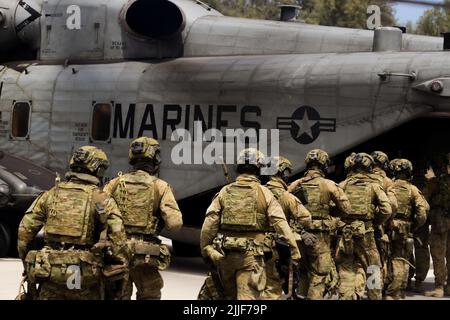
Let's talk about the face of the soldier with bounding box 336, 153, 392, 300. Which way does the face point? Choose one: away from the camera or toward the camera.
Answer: away from the camera

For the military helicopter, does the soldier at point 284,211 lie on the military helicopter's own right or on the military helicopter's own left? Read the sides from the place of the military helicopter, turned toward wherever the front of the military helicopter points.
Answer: on the military helicopter's own left

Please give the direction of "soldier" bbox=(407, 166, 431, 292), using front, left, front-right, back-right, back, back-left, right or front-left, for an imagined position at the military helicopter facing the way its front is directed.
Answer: back

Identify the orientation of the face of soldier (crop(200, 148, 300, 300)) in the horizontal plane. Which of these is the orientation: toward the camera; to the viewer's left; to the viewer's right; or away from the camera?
away from the camera

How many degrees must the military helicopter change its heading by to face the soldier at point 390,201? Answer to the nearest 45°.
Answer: approximately 135° to its left

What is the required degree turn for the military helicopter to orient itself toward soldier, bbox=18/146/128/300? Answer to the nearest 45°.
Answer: approximately 90° to its left

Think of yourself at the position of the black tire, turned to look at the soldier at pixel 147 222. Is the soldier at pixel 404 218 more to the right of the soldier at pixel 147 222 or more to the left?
left

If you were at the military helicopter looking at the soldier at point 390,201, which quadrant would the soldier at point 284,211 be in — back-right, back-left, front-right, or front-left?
front-right

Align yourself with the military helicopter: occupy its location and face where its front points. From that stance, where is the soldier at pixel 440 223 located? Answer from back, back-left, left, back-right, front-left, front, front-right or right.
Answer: back

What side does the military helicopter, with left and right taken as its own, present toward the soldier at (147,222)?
left

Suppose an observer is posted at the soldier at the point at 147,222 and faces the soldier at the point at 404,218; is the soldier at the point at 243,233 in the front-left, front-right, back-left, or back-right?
front-right

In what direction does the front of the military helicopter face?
to the viewer's left
